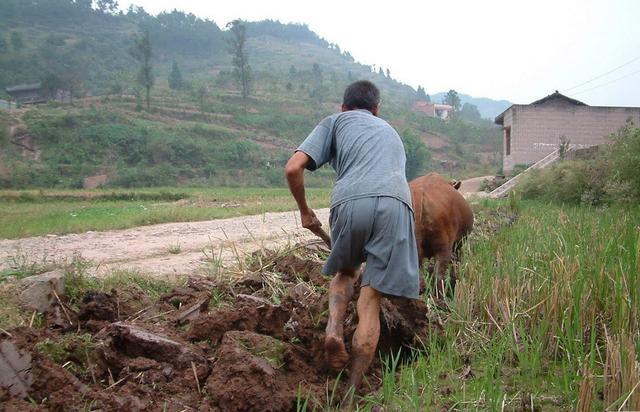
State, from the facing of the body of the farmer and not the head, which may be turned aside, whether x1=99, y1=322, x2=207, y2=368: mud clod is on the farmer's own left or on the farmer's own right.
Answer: on the farmer's own left

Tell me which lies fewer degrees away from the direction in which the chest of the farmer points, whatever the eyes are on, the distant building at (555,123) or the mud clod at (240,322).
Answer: the distant building

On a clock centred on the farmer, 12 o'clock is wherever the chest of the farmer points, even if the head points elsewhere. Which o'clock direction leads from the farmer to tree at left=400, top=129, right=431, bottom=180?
The tree is roughly at 12 o'clock from the farmer.

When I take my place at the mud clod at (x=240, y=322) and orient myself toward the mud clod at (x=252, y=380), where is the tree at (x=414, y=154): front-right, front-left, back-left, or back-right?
back-left

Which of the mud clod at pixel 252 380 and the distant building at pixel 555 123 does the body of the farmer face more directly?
the distant building

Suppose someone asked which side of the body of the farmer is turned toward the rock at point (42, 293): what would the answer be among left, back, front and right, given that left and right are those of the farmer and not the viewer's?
left

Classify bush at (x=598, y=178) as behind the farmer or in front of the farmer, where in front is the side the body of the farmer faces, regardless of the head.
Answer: in front

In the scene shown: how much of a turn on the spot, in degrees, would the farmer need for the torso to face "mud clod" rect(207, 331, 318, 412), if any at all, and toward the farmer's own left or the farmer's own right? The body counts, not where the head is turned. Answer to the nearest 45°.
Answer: approximately 135° to the farmer's own left

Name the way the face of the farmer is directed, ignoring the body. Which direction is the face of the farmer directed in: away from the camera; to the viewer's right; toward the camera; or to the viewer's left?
away from the camera

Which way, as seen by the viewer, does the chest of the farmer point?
away from the camera

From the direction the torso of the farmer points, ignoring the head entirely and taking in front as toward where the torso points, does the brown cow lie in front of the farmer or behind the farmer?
in front
